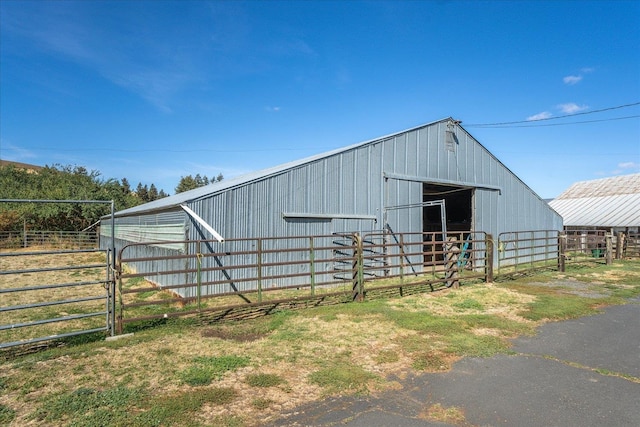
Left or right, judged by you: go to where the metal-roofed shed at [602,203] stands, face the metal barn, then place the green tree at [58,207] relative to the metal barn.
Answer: right

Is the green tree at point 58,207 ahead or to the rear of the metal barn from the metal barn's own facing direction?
to the rear

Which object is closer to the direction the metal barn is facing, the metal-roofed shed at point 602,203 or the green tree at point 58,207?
the metal-roofed shed

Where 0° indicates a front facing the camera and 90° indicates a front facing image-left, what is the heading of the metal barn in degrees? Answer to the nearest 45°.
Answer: approximately 315°

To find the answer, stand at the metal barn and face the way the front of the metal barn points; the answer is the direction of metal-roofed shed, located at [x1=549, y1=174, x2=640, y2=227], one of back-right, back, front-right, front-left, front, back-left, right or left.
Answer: left

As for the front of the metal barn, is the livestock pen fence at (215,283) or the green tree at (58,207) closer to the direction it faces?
the livestock pen fence

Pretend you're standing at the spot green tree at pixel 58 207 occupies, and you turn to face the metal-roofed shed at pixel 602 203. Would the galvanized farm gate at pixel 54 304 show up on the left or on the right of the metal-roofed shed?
right
